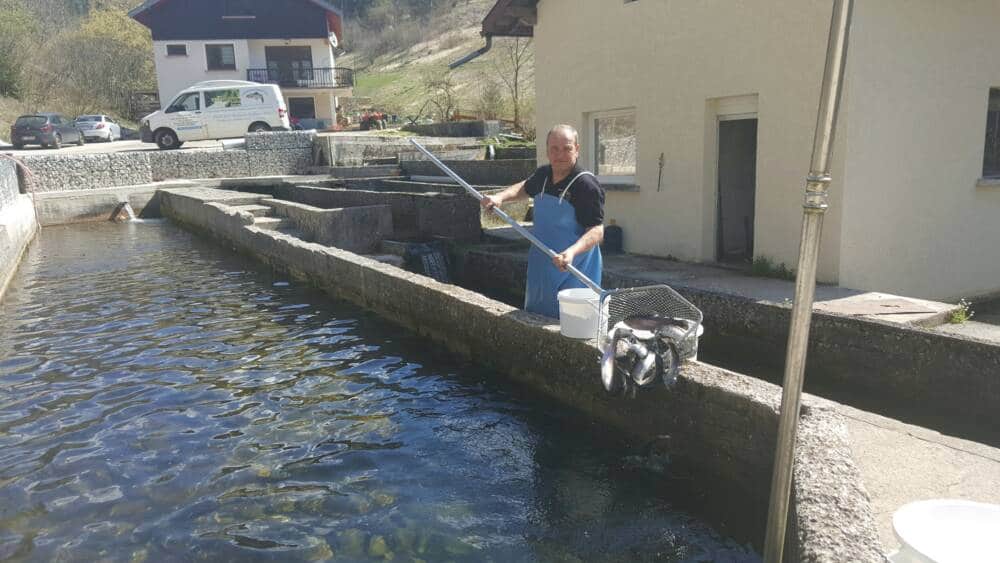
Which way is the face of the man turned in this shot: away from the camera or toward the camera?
toward the camera

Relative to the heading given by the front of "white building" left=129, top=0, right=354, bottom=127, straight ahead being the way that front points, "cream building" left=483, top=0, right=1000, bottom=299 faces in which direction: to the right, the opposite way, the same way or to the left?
to the right

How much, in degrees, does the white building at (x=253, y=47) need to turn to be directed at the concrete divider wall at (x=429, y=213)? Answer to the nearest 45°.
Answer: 0° — it already faces it

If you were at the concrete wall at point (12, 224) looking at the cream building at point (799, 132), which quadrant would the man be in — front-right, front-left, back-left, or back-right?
front-right

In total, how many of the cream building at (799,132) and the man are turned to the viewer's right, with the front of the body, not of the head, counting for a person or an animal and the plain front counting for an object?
0

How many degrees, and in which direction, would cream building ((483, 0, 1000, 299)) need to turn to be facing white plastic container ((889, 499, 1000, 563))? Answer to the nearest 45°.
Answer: approximately 45° to its left

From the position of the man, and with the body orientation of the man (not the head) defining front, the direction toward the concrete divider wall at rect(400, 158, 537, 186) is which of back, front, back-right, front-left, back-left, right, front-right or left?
back-right

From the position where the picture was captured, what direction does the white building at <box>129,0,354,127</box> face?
facing the viewer

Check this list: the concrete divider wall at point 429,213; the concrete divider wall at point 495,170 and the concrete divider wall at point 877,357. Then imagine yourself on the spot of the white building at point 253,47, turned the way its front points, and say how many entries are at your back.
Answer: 0

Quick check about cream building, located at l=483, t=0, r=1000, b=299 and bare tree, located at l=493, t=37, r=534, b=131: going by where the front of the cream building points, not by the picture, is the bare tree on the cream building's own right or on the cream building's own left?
on the cream building's own right

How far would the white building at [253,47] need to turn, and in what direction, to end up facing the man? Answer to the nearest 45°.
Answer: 0° — it already faces them

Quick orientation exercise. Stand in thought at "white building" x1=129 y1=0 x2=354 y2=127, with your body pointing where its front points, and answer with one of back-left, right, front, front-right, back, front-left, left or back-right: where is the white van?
front

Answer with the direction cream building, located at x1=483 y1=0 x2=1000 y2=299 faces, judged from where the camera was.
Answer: facing the viewer and to the left of the viewer

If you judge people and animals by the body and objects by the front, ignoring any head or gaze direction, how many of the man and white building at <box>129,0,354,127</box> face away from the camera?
0

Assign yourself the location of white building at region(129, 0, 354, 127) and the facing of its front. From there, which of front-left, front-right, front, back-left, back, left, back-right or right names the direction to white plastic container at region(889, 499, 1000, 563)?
front

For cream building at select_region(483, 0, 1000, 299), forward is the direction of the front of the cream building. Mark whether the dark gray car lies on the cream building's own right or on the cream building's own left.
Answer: on the cream building's own right
